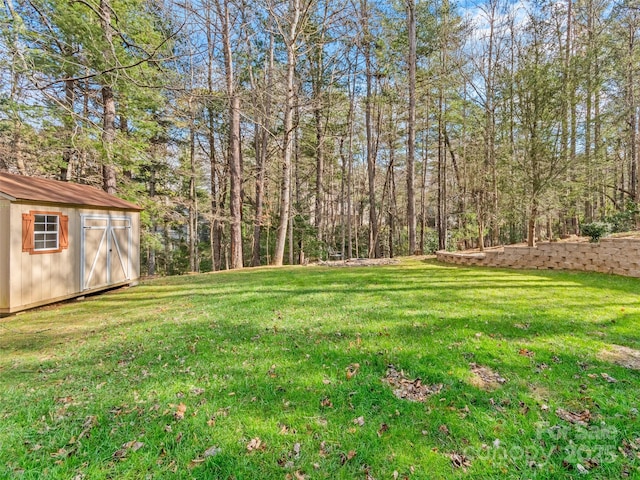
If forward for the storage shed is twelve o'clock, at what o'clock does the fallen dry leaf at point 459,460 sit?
The fallen dry leaf is roughly at 1 o'clock from the storage shed.

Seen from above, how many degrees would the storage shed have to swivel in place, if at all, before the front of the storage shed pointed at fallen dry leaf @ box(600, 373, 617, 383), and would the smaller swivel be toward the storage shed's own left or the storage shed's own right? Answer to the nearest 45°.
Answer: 0° — it already faces it

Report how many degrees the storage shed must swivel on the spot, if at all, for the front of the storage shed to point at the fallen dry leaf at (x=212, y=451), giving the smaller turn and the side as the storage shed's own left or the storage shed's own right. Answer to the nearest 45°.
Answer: approximately 45° to the storage shed's own right

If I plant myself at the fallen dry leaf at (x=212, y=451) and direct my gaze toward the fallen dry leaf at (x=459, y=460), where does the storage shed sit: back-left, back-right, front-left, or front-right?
back-left

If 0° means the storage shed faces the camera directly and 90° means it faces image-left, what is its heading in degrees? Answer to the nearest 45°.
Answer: approximately 315°

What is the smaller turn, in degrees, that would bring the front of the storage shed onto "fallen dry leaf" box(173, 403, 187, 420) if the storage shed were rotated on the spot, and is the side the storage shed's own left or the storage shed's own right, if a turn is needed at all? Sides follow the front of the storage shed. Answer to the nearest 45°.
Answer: approximately 45° to the storage shed's own right

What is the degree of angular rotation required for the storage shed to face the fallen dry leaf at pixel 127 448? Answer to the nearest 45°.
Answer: approximately 45° to its right
